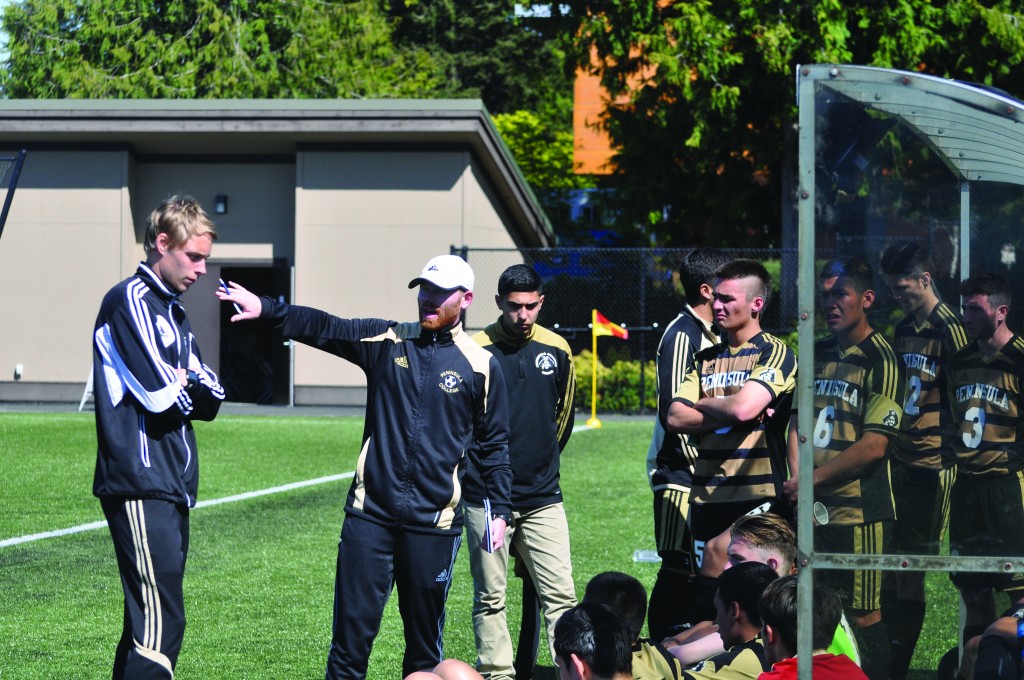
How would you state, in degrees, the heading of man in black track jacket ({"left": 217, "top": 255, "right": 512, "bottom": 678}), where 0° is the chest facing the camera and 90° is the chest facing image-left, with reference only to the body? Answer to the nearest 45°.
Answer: approximately 0°

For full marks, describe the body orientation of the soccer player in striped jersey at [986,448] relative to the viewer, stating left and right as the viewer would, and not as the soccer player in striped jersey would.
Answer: facing the viewer and to the left of the viewer

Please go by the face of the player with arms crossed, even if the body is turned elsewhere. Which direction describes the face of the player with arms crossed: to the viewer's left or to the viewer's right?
to the viewer's left

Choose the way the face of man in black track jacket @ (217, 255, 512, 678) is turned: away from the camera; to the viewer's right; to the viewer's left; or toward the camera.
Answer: to the viewer's left

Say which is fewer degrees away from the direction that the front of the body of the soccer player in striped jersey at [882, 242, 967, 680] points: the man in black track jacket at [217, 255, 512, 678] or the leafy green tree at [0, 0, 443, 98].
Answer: the man in black track jacket

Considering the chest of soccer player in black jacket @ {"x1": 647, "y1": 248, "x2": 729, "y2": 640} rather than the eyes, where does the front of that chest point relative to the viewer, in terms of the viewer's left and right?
facing to the right of the viewer

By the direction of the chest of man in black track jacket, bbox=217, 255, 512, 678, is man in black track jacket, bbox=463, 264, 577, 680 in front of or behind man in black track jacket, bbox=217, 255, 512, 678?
behind

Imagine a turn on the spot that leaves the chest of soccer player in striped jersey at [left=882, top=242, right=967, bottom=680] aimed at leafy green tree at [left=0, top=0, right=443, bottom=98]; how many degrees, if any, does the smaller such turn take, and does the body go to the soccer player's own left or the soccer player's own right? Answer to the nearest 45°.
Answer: approximately 90° to the soccer player's own right

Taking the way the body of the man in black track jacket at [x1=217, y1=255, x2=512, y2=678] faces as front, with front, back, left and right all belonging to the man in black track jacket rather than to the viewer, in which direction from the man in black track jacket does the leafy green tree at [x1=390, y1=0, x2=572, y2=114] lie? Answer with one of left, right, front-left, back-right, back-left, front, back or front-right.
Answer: back

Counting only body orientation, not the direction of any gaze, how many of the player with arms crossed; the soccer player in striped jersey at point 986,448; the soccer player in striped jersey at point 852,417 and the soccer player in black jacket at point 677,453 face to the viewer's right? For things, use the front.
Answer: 1

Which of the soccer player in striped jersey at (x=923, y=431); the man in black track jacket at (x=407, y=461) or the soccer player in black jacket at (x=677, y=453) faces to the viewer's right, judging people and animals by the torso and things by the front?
the soccer player in black jacket at (x=677, y=453)
